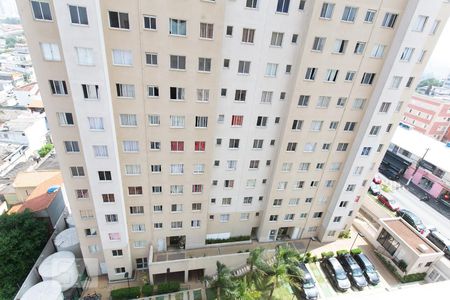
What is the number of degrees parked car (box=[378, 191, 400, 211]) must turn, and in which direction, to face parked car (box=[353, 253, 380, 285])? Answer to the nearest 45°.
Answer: approximately 45° to its right

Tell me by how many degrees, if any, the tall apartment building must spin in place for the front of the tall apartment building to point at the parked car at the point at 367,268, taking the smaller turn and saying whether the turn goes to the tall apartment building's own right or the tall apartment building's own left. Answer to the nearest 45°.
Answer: approximately 90° to the tall apartment building's own left

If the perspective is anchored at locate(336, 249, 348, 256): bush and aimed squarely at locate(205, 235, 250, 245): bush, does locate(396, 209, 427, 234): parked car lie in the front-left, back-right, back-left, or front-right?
back-right

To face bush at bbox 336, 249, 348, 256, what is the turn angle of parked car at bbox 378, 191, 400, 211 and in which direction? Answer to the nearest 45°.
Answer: approximately 45° to its right

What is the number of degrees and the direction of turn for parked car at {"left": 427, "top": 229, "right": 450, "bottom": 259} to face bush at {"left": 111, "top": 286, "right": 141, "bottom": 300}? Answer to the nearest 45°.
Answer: approximately 90° to its right
